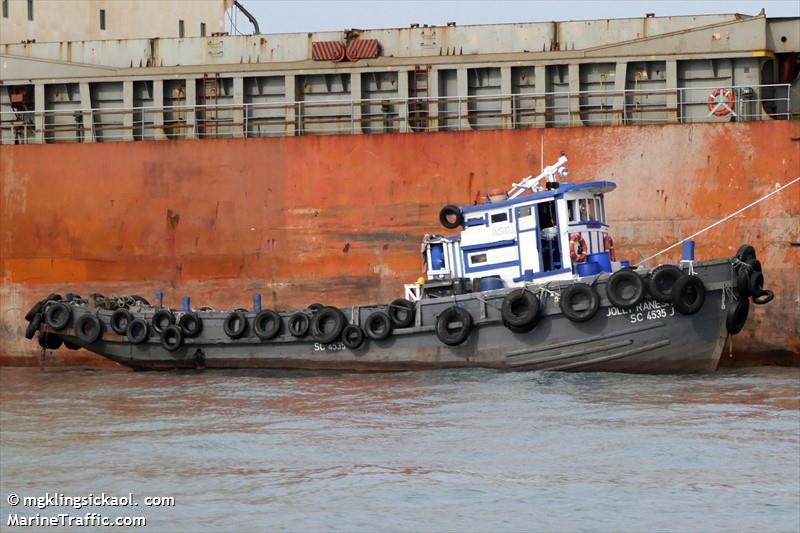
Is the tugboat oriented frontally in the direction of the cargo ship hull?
no

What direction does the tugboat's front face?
to the viewer's right
